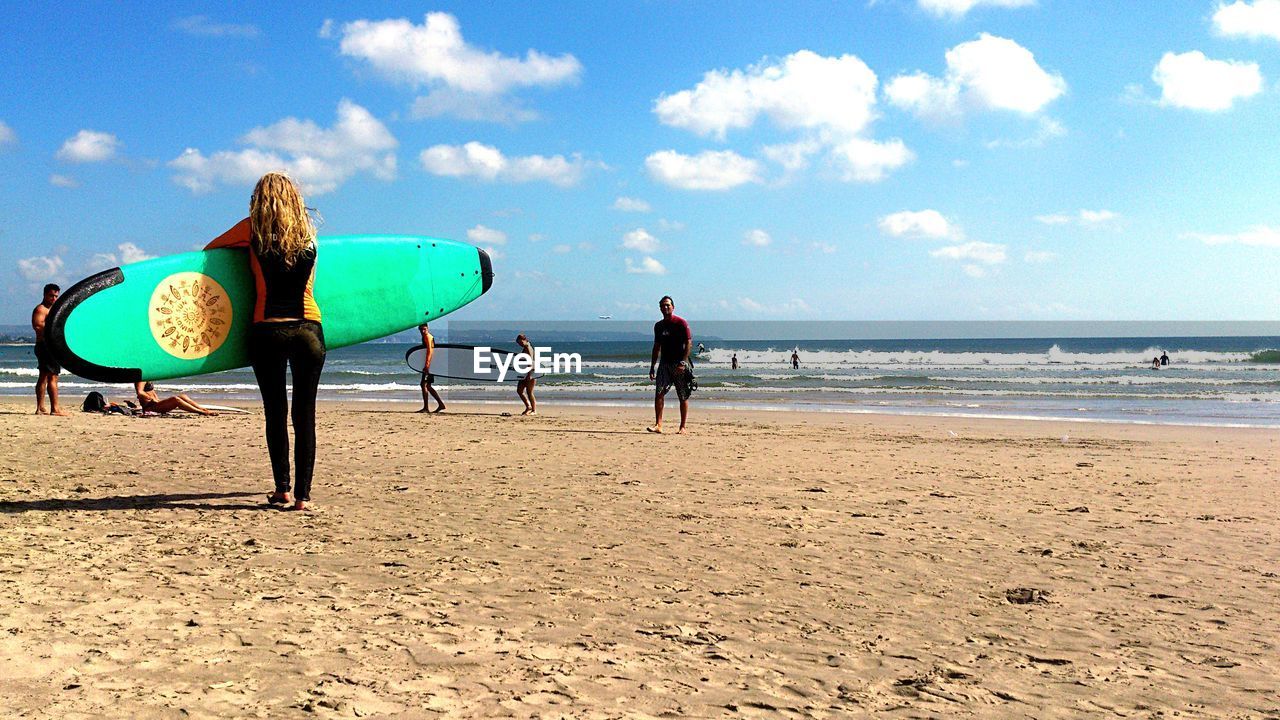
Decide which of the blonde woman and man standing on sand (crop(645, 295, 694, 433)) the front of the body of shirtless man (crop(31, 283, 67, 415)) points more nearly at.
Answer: the man standing on sand

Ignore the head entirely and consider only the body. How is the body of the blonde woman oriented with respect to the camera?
away from the camera

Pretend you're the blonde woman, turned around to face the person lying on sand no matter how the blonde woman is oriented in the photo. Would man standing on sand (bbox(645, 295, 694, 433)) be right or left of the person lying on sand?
right

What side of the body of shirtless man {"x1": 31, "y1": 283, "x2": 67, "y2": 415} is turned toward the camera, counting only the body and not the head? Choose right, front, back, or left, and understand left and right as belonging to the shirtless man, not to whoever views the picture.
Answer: right

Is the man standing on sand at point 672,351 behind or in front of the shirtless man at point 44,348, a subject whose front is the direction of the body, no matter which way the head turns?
in front

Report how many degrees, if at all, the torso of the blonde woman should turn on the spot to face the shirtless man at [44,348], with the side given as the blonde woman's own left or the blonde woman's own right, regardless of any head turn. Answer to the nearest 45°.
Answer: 0° — they already face them

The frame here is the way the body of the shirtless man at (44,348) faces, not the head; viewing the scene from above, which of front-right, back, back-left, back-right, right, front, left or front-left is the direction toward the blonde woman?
right

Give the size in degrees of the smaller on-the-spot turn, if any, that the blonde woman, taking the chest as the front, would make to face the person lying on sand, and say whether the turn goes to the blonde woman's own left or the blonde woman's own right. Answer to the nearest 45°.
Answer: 0° — they already face them

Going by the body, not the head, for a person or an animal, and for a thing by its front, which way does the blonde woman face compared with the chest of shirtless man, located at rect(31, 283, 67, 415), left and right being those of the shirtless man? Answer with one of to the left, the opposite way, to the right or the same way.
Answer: to the left

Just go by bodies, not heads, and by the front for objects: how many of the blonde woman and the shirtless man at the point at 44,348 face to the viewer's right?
1
